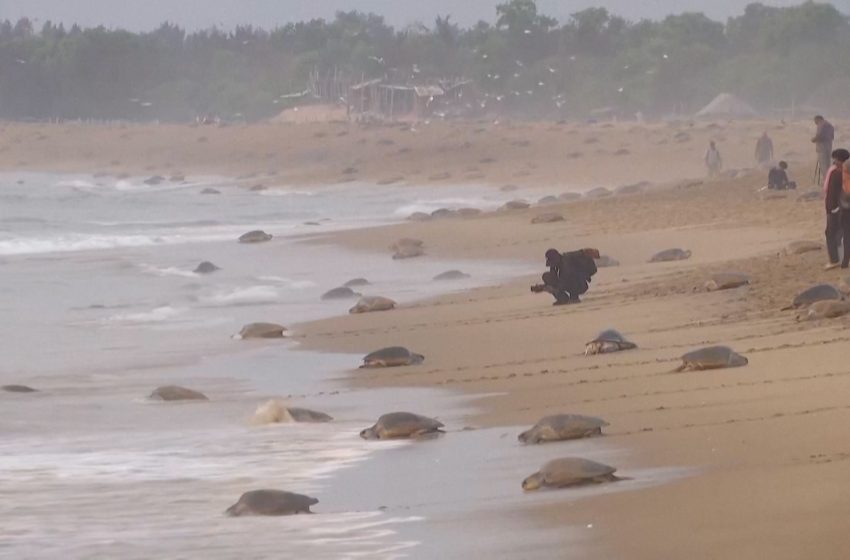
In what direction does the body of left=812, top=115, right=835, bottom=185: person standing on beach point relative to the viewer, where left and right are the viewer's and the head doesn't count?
facing to the left of the viewer

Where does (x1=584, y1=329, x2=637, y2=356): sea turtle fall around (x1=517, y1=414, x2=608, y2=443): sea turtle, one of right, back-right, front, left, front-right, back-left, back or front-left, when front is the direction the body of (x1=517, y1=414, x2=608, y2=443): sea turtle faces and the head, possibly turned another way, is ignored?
right

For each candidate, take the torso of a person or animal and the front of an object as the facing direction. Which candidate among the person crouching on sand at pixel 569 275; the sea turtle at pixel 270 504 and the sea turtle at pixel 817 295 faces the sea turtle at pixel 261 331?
the person crouching on sand

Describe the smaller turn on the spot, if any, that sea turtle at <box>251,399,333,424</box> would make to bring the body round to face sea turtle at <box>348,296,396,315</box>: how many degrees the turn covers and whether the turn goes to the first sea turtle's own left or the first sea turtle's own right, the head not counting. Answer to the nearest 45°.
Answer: approximately 90° to the first sea turtle's own right

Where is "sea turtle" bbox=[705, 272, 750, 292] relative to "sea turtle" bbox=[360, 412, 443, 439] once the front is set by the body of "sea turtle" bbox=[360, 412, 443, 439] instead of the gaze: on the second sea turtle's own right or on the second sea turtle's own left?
on the second sea turtle's own right

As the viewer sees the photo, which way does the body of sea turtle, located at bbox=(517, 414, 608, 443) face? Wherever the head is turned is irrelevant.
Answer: to the viewer's left

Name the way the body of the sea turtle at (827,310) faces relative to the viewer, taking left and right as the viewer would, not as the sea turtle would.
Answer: facing to the left of the viewer

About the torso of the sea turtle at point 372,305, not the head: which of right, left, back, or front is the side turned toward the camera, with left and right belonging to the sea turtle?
left

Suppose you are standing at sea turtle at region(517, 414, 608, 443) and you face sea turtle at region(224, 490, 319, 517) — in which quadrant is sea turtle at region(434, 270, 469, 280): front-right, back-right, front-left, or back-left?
back-right

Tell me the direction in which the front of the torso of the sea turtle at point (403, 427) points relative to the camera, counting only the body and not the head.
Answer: to the viewer's left

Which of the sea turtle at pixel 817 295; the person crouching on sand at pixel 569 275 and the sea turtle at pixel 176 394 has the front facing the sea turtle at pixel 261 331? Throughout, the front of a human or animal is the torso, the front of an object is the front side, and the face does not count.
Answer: the person crouching on sand

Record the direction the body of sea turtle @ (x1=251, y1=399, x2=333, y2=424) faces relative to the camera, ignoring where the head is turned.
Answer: to the viewer's left
